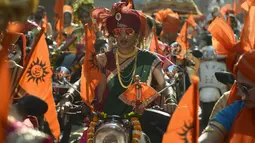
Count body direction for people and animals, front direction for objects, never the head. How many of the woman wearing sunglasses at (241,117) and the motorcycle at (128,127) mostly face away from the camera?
0

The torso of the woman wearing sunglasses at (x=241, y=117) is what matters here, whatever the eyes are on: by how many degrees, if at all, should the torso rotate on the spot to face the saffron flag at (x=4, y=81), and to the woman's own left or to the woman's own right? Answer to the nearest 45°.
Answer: approximately 90° to the woman's own right

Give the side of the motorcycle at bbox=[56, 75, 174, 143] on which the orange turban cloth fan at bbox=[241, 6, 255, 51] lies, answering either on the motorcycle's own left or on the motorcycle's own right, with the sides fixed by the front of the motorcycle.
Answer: on the motorcycle's own left

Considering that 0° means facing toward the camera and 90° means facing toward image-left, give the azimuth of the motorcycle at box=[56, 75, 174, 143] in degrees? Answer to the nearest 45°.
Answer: approximately 0°
